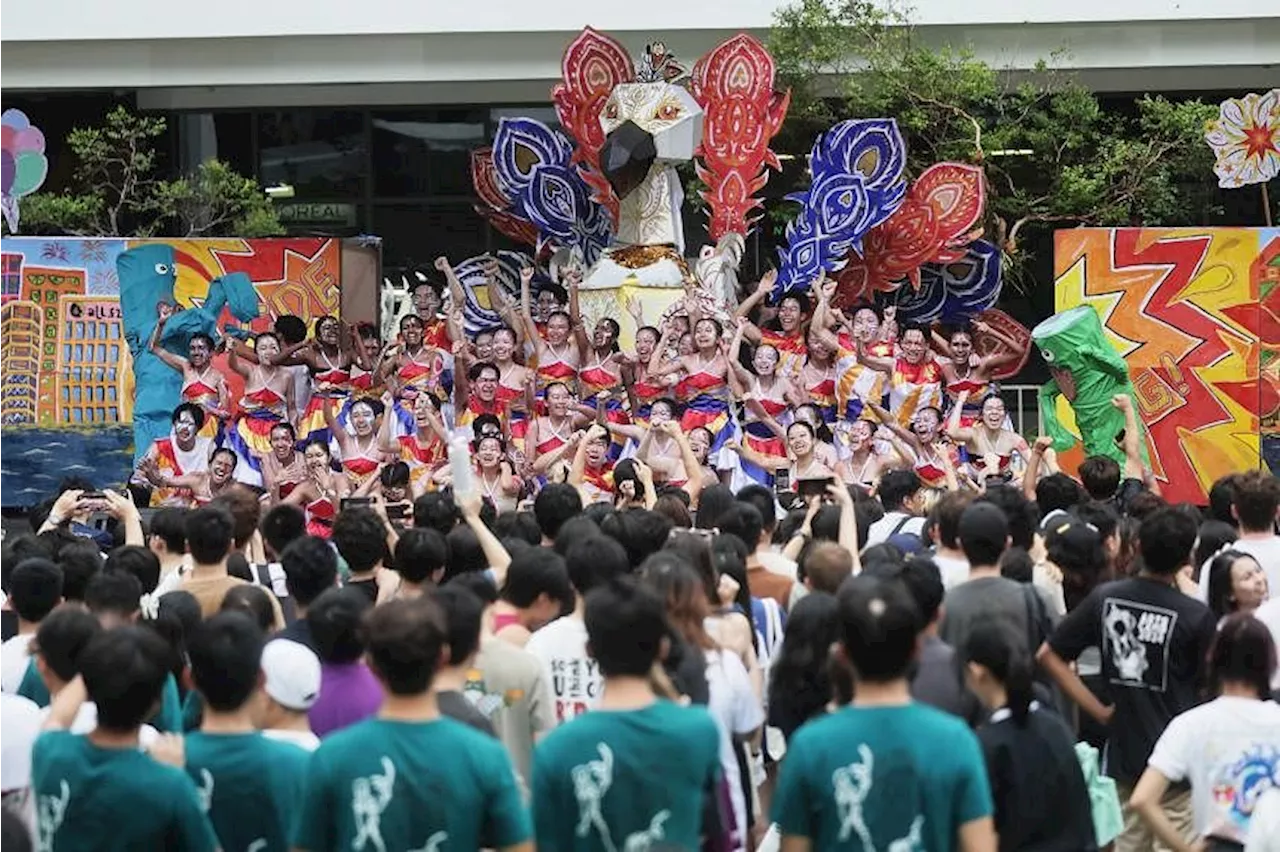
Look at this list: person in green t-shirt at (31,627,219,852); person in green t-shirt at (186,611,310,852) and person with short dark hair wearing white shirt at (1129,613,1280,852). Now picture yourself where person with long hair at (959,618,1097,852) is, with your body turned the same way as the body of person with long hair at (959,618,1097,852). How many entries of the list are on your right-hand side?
1

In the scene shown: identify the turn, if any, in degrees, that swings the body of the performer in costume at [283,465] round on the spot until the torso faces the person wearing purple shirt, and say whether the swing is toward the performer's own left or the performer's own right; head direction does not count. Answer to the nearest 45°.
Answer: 0° — they already face them

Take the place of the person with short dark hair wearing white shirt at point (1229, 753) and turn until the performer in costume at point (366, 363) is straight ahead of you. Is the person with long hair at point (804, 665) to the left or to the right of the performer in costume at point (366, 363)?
left

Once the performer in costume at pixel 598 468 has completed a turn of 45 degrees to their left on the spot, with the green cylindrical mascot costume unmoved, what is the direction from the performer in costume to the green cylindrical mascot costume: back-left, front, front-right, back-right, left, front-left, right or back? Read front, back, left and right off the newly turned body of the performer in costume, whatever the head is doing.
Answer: front-left

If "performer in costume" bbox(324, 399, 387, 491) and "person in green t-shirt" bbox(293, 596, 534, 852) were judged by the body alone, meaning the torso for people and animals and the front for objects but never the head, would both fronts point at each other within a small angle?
yes

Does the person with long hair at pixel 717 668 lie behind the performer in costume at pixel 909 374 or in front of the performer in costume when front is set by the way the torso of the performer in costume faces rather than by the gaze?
in front

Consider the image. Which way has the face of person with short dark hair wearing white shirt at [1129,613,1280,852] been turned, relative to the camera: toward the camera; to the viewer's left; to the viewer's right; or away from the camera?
away from the camera

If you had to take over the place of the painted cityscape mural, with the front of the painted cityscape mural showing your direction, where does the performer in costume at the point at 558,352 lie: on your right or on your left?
on your left

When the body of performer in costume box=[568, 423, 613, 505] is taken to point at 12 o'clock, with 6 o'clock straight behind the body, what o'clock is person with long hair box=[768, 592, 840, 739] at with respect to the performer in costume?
The person with long hair is roughly at 12 o'clock from the performer in costume.

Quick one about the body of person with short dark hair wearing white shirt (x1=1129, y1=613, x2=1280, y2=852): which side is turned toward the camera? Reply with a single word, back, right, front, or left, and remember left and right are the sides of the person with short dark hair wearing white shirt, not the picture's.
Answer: back

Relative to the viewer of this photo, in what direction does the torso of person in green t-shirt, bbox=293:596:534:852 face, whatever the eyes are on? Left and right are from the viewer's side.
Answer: facing away from the viewer

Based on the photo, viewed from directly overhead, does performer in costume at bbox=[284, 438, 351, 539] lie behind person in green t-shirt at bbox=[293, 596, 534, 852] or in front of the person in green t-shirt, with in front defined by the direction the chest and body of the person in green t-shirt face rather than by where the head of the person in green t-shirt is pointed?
in front

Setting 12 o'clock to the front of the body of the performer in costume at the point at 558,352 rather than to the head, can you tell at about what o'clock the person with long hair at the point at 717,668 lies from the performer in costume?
The person with long hair is roughly at 12 o'clock from the performer in costume.
